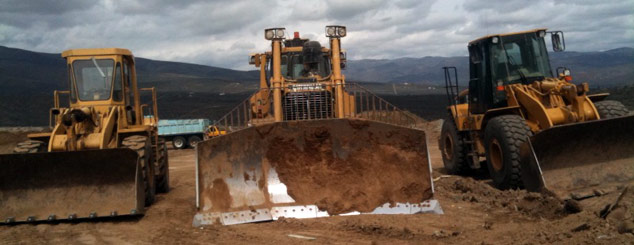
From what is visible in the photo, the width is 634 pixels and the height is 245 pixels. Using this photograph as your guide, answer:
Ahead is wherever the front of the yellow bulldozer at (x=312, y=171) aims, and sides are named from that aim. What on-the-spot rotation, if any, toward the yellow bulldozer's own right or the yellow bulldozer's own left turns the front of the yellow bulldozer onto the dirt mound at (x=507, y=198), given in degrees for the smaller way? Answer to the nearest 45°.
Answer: approximately 90° to the yellow bulldozer's own left

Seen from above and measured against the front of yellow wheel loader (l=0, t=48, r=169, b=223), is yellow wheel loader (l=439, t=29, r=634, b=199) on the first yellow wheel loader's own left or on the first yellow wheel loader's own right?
on the first yellow wheel loader's own left

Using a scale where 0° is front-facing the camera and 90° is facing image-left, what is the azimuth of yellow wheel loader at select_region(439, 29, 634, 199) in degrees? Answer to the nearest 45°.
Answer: approximately 315°

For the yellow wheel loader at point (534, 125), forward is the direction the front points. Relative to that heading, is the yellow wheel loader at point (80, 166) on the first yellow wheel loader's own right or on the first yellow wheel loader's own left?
on the first yellow wheel loader's own right

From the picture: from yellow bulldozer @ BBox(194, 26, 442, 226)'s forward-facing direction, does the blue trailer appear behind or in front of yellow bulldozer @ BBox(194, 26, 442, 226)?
behind

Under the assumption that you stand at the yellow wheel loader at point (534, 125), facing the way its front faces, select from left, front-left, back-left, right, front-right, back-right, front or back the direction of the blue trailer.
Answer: back

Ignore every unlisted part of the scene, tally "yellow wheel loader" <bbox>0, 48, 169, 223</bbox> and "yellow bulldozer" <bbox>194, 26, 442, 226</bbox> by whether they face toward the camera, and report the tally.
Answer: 2

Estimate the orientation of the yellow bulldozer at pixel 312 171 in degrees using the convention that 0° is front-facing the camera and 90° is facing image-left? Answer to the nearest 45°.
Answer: approximately 0°

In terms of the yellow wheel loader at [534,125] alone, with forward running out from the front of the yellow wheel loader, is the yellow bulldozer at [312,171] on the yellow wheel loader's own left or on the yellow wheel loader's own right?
on the yellow wheel loader's own right
